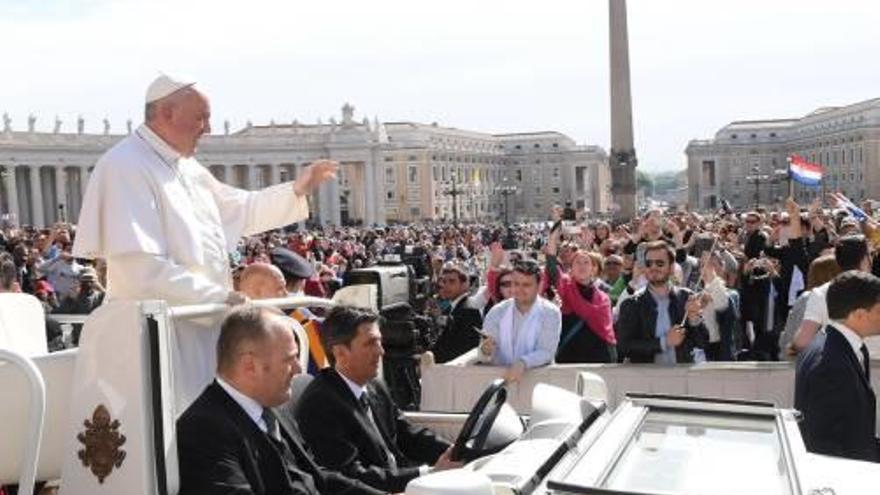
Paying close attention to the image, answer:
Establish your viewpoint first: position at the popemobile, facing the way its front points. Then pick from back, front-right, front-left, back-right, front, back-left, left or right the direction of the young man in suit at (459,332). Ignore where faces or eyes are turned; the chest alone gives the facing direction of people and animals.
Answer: left

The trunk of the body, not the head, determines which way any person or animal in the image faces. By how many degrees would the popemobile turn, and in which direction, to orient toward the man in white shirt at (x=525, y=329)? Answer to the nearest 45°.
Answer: approximately 90° to its left

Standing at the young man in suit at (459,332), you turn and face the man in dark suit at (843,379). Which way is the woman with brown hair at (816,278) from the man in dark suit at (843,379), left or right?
left

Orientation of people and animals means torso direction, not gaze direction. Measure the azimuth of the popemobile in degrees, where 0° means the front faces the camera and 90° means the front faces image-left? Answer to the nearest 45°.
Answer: approximately 270°

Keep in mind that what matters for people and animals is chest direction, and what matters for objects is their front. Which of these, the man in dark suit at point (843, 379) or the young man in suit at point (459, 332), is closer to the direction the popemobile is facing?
the man in dark suit

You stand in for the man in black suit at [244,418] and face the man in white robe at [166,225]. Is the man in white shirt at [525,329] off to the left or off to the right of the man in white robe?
right

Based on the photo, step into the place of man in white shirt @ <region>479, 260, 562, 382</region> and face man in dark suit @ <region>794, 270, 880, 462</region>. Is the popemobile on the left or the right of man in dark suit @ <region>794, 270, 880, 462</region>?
right
